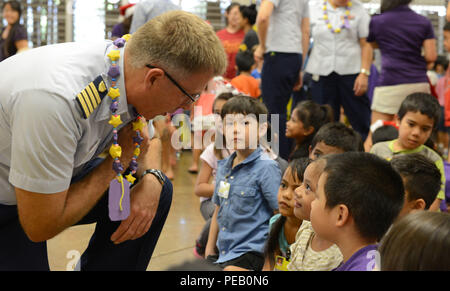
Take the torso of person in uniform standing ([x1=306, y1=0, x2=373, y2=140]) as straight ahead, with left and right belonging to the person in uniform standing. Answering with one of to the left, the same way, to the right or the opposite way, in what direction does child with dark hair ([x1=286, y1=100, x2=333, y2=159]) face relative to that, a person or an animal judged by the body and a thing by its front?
to the right

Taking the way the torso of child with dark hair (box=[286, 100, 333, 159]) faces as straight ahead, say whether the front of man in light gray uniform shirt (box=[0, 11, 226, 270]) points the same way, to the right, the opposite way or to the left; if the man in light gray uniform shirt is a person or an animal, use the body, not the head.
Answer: the opposite way

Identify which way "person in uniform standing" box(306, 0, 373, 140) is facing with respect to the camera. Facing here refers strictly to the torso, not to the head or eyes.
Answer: toward the camera

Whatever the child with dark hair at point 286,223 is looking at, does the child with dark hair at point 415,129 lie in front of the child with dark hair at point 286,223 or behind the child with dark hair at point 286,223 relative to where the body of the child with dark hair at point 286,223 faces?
behind

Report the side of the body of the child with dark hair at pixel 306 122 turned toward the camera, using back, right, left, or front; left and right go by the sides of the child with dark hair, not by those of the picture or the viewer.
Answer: left

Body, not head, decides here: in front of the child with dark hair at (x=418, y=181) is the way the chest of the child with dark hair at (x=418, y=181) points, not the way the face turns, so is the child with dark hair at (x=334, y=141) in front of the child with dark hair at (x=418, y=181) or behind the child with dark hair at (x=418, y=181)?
in front

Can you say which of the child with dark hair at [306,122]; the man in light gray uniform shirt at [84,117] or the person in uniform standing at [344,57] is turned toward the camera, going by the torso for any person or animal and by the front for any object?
the person in uniform standing

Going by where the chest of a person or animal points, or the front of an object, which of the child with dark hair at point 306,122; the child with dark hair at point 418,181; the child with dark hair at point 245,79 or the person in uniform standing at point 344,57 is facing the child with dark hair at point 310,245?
the person in uniform standing

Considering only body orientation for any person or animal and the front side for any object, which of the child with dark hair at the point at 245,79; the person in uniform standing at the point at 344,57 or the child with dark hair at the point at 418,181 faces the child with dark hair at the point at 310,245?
the person in uniform standing

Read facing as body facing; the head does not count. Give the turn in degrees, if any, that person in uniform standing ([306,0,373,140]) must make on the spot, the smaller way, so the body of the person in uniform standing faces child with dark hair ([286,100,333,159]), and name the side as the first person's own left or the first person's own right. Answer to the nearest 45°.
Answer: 0° — they already face them

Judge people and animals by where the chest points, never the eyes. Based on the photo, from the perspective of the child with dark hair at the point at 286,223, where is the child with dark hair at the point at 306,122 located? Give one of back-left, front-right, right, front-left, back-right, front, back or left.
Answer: back-right

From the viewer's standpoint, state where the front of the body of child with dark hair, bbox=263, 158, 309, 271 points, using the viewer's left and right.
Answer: facing the viewer and to the left of the viewer

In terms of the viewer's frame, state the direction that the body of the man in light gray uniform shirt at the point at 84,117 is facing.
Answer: to the viewer's right
